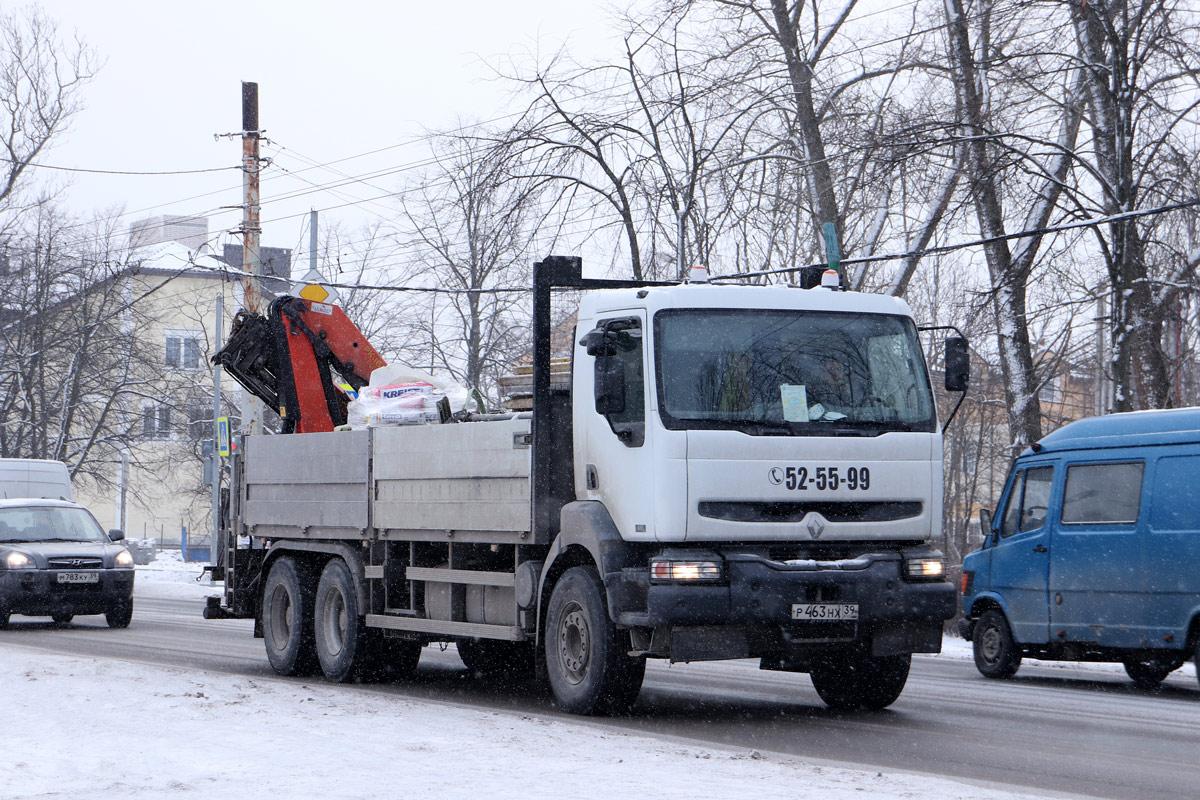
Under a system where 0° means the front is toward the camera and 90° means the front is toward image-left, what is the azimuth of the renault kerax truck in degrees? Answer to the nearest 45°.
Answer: approximately 315°

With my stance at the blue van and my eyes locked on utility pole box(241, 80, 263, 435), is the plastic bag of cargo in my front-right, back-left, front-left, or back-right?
front-left

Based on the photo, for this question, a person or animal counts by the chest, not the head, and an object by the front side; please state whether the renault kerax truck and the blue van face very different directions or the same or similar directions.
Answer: very different directions

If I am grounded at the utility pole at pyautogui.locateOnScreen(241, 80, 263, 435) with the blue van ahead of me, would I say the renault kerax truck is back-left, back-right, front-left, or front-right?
front-right

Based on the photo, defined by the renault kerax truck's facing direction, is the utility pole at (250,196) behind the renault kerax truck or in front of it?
behind
